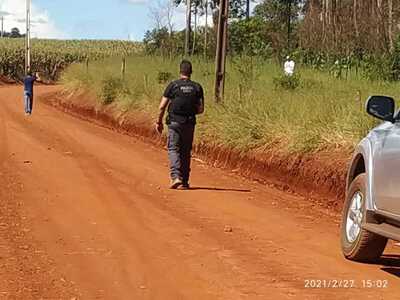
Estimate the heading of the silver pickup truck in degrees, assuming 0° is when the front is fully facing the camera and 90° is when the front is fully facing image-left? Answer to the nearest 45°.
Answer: approximately 135°

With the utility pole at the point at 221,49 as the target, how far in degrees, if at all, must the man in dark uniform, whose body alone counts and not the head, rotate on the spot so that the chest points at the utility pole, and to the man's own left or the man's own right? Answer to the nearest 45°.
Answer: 0° — they already face it

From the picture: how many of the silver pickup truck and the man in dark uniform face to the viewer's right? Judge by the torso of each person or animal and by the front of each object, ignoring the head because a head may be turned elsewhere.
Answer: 0

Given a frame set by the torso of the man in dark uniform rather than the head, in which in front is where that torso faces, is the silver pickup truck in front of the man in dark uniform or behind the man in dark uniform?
behind

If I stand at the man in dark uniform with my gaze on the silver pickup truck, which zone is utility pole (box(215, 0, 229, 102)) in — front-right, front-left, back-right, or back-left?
back-left

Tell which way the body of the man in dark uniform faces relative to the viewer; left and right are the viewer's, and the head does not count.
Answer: facing away from the viewer

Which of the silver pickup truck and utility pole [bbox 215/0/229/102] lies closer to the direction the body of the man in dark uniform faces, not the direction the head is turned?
the utility pole

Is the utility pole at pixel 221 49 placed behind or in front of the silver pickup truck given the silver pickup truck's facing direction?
in front
